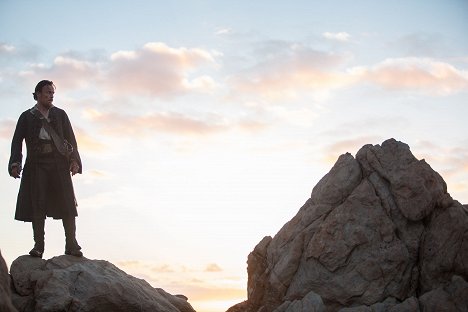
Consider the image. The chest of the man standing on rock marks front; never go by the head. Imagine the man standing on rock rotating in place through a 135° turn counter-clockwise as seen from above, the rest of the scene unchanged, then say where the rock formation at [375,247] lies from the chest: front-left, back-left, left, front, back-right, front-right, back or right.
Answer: front-right

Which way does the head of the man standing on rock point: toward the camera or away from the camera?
toward the camera

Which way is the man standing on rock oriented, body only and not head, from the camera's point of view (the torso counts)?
toward the camera
